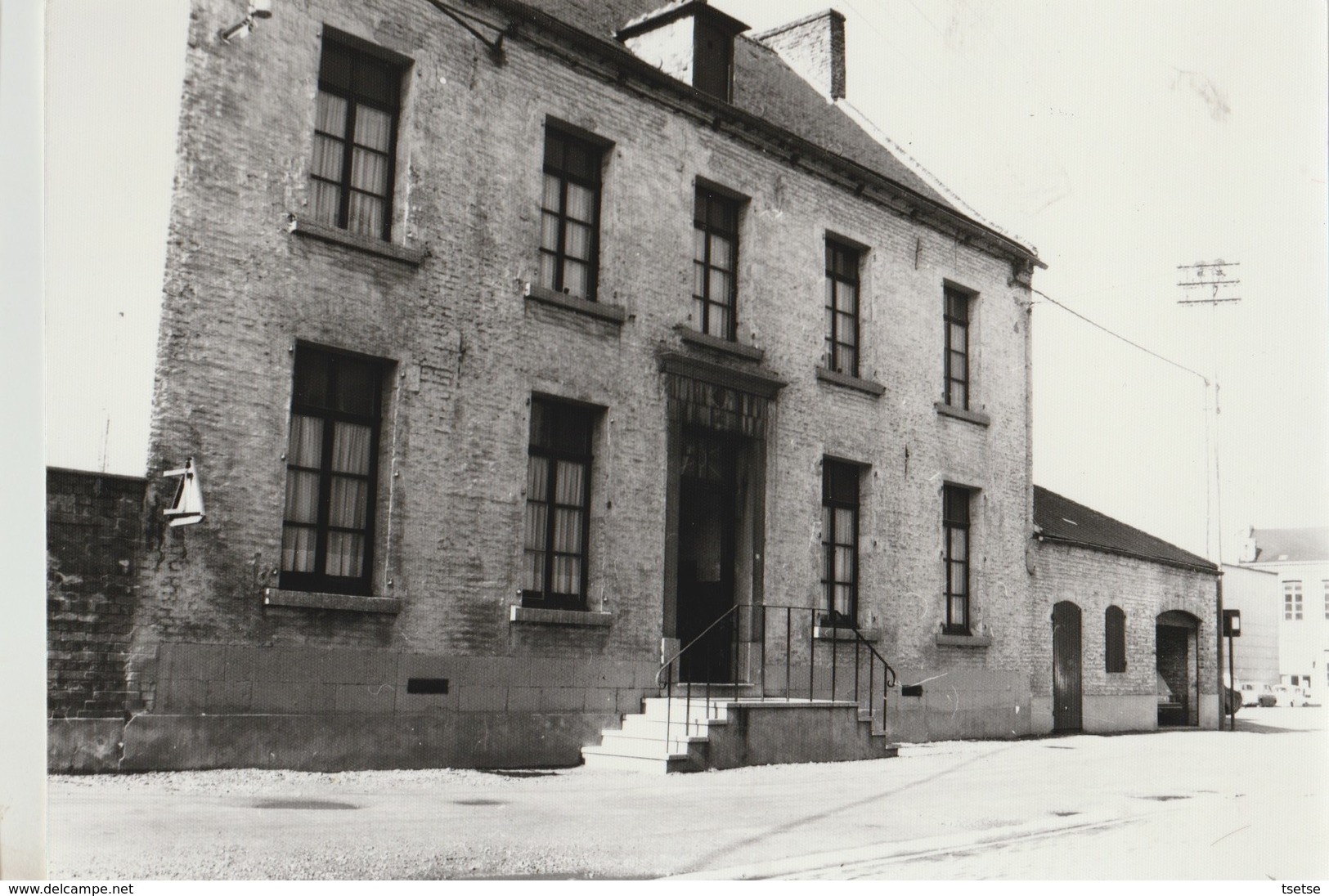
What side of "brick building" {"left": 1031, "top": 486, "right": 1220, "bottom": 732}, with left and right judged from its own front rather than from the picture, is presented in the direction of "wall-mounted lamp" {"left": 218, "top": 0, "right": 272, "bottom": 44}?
right

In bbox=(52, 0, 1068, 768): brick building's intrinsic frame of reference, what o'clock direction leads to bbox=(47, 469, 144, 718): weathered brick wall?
The weathered brick wall is roughly at 3 o'clock from the brick building.

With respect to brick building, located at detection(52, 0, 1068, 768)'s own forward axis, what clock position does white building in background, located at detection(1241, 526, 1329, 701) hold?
The white building in background is roughly at 10 o'clock from the brick building.

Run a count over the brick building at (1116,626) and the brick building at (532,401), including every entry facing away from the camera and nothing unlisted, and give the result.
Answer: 0

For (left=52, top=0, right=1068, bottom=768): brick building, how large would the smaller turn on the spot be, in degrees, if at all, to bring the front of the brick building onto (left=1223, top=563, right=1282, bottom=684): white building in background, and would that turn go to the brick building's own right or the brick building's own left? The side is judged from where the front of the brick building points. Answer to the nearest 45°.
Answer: approximately 90° to the brick building's own left

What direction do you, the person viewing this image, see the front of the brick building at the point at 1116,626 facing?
facing the viewer and to the right of the viewer
